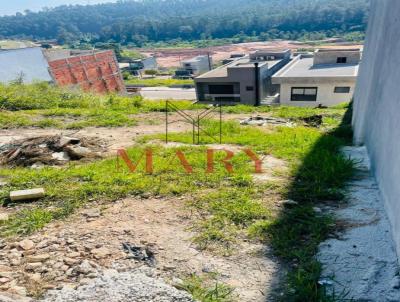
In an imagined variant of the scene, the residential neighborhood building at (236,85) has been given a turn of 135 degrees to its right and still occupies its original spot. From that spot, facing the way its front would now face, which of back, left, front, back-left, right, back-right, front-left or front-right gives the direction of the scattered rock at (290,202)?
back-left

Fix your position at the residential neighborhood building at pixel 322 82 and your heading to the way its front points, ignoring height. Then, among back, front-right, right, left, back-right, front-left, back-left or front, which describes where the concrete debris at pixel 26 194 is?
front

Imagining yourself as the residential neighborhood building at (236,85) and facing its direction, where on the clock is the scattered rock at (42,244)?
The scattered rock is roughly at 12 o'clock from the residential neighborhood building.

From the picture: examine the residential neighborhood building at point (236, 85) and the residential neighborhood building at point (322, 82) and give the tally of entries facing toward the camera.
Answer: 2

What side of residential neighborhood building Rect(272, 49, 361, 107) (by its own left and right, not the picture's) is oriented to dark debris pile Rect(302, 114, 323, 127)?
front

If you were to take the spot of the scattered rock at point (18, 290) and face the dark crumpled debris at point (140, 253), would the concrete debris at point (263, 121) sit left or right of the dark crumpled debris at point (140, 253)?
left

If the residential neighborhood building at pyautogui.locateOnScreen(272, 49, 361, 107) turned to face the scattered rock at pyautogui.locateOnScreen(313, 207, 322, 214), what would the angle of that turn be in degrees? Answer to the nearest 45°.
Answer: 0° — it already faces it

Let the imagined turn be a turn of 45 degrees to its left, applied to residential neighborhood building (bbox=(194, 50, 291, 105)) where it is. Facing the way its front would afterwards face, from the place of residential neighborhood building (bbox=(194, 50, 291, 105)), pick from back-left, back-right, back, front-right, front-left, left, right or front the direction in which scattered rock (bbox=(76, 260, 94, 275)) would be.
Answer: front-right

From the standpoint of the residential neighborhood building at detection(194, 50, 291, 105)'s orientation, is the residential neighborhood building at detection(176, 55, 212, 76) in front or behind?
behind

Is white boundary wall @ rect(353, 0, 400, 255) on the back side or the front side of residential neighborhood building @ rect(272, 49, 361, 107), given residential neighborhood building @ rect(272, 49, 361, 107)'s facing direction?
on the front side

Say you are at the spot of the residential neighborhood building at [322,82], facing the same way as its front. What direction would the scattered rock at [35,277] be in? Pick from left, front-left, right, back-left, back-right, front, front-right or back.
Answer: front

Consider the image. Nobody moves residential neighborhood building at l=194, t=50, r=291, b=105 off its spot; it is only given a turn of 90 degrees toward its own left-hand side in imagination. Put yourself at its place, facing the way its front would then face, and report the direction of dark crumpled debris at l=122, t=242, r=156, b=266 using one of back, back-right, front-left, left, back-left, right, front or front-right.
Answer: right

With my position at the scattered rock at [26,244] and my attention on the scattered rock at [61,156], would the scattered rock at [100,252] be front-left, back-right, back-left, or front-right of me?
back-right

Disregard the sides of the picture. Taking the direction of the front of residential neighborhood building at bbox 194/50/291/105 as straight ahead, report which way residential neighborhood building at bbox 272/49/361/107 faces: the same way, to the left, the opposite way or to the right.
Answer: the same way

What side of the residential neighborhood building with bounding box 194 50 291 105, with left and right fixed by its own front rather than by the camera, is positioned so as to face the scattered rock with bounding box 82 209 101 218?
front

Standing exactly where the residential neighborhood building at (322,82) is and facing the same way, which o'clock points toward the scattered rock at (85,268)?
The scattered rock is roughly at 12 o'clock from the residential neighborhood building.
